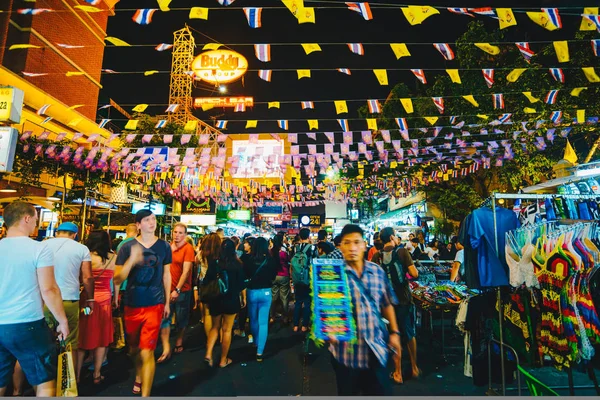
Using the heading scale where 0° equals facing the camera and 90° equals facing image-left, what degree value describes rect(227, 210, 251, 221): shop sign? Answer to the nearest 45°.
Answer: approximately 0°

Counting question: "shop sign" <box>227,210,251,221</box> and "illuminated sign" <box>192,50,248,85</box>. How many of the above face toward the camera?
2

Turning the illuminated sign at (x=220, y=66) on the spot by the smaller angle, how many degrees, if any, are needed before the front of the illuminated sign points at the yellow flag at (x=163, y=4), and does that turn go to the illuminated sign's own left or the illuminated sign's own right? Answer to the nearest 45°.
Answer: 0° — it already faces it

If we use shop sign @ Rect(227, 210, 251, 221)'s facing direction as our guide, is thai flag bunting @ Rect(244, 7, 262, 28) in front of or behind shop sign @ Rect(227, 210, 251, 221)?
in front

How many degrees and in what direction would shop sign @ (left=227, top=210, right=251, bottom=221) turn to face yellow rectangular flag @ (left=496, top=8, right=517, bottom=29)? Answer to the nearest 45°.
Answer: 0° — it already faces it

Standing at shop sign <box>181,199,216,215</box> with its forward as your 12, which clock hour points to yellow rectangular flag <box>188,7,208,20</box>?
The yellow rectangular flag is roughly at 12 o'clock from the shop sign.

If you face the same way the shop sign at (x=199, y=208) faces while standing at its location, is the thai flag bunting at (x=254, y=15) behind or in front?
in front

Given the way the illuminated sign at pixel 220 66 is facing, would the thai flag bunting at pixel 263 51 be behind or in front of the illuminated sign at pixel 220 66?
in front

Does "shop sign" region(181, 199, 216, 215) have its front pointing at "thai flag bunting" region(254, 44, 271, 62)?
yes
